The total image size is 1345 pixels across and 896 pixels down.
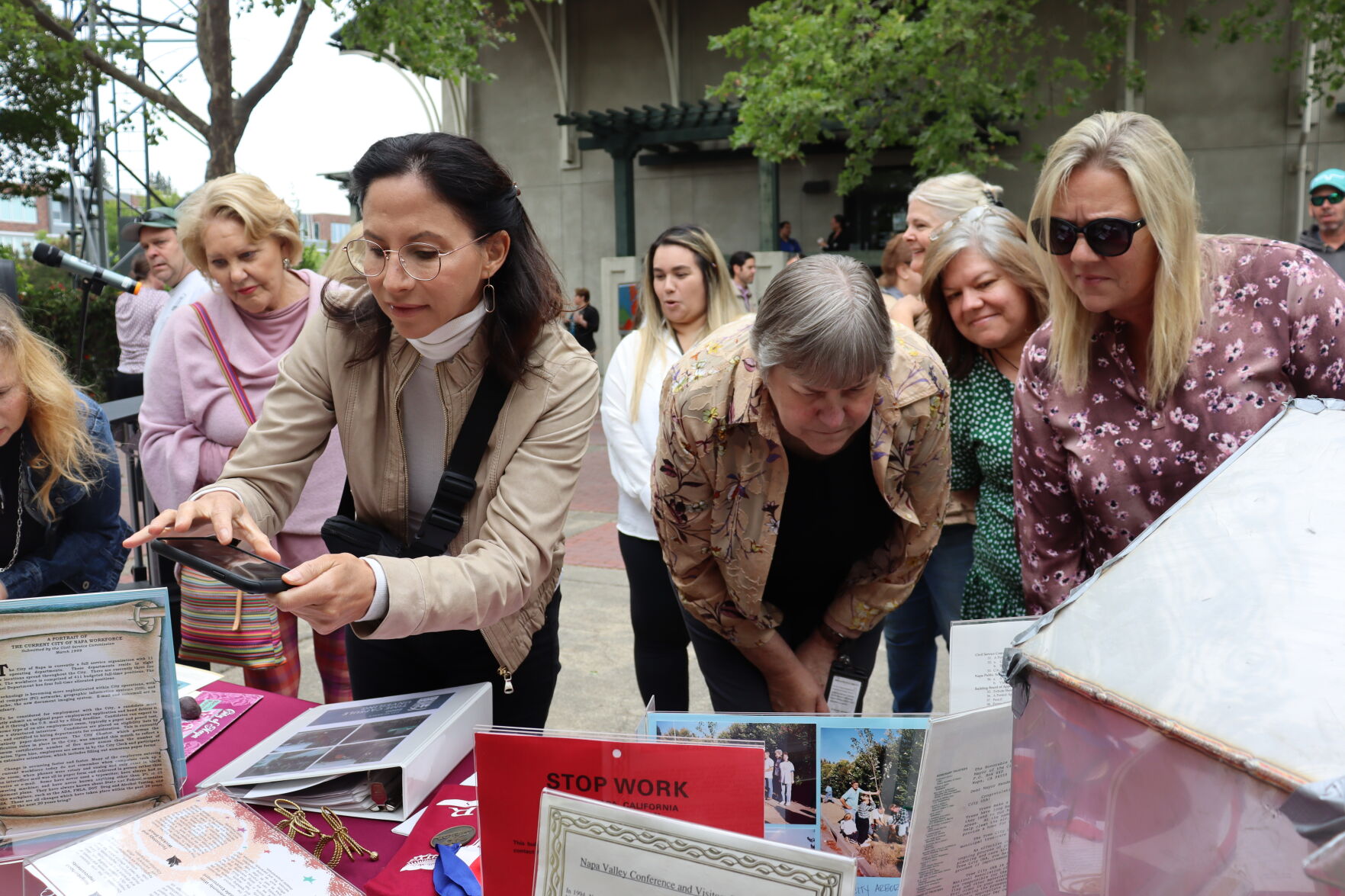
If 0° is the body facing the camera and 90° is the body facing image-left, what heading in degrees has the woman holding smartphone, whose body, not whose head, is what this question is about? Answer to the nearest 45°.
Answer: approximately 45°

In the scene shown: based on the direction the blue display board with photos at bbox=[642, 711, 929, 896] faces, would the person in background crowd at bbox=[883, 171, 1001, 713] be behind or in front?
behind

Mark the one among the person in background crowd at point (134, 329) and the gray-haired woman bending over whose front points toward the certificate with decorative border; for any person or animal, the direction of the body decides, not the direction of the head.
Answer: the gray-haired woman bending over

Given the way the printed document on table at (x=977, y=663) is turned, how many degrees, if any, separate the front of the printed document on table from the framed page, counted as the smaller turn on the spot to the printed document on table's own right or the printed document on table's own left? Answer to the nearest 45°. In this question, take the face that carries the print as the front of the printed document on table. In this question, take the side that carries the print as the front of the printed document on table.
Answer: approximately 90° to the printed document on table's own right
